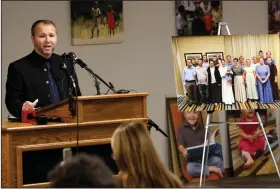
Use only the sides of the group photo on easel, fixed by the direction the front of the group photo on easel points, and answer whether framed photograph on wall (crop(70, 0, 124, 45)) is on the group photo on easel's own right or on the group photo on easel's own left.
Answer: on the group photo on easel's own right

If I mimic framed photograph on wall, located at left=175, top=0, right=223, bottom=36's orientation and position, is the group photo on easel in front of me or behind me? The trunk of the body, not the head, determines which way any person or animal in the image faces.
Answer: in front

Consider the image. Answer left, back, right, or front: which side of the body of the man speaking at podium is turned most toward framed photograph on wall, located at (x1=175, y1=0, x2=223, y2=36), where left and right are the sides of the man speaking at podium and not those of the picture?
left

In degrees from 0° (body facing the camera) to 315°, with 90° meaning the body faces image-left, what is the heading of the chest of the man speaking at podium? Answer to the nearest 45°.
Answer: approximately 315°

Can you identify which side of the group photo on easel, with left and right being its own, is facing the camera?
front

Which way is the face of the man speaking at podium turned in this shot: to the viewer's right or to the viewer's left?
to the viewer's right
